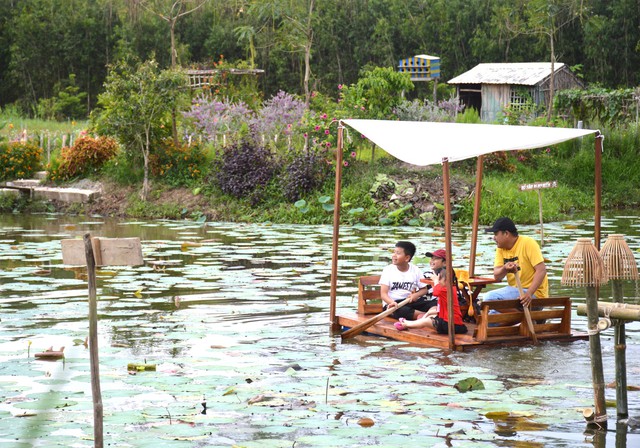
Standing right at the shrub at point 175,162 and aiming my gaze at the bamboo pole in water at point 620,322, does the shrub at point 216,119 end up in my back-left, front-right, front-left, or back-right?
back-left

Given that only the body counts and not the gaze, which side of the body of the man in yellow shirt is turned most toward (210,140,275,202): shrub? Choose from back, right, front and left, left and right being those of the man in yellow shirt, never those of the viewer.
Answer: right

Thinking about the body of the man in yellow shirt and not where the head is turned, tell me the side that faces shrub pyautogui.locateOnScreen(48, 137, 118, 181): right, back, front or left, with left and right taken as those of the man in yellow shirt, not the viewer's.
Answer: right

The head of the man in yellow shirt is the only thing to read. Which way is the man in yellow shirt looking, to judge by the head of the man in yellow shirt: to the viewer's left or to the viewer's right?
to the viewer's left

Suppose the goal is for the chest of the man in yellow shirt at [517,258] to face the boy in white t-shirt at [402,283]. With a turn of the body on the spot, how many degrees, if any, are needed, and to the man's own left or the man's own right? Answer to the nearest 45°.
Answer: approximately 45° to the man's own right

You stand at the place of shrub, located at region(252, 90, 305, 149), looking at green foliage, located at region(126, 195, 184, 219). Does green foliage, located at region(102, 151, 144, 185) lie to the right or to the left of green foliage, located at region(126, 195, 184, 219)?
right

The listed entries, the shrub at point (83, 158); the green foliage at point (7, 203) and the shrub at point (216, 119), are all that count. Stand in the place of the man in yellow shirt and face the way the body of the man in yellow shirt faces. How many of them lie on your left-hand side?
0

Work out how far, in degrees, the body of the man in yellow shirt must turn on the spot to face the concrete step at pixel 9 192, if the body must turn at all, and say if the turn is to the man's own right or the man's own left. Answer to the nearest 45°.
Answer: approximately 90° to the man's own right

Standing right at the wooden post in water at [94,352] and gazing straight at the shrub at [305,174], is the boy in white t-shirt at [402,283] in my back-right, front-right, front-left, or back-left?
front-right

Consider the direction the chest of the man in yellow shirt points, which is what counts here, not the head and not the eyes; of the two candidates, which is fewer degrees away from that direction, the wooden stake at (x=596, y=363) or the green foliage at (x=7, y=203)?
the wooden stake

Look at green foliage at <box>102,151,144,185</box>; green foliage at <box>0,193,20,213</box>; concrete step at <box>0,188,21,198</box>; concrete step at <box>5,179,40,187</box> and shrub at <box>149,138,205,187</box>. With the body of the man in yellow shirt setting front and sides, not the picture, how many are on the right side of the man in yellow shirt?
5

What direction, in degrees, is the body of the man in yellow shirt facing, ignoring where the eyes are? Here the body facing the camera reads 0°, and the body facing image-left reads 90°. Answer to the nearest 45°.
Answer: approximately 45°

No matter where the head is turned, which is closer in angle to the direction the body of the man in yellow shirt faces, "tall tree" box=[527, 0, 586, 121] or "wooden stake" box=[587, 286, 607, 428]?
the wooden stake

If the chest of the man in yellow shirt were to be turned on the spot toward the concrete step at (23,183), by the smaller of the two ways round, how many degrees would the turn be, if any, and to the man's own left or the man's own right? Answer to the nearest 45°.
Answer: approximately 90° to the man's own right

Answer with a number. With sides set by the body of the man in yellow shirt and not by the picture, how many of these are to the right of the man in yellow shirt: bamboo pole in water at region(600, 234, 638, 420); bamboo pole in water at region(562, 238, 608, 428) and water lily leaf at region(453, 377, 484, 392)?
0

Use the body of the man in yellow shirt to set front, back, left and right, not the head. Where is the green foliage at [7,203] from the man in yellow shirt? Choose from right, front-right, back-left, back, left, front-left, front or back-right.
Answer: right
